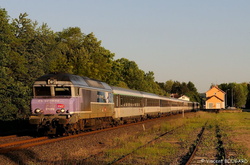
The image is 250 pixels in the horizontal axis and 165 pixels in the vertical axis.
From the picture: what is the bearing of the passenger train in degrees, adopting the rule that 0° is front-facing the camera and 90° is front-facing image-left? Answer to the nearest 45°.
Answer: approximately 45°
